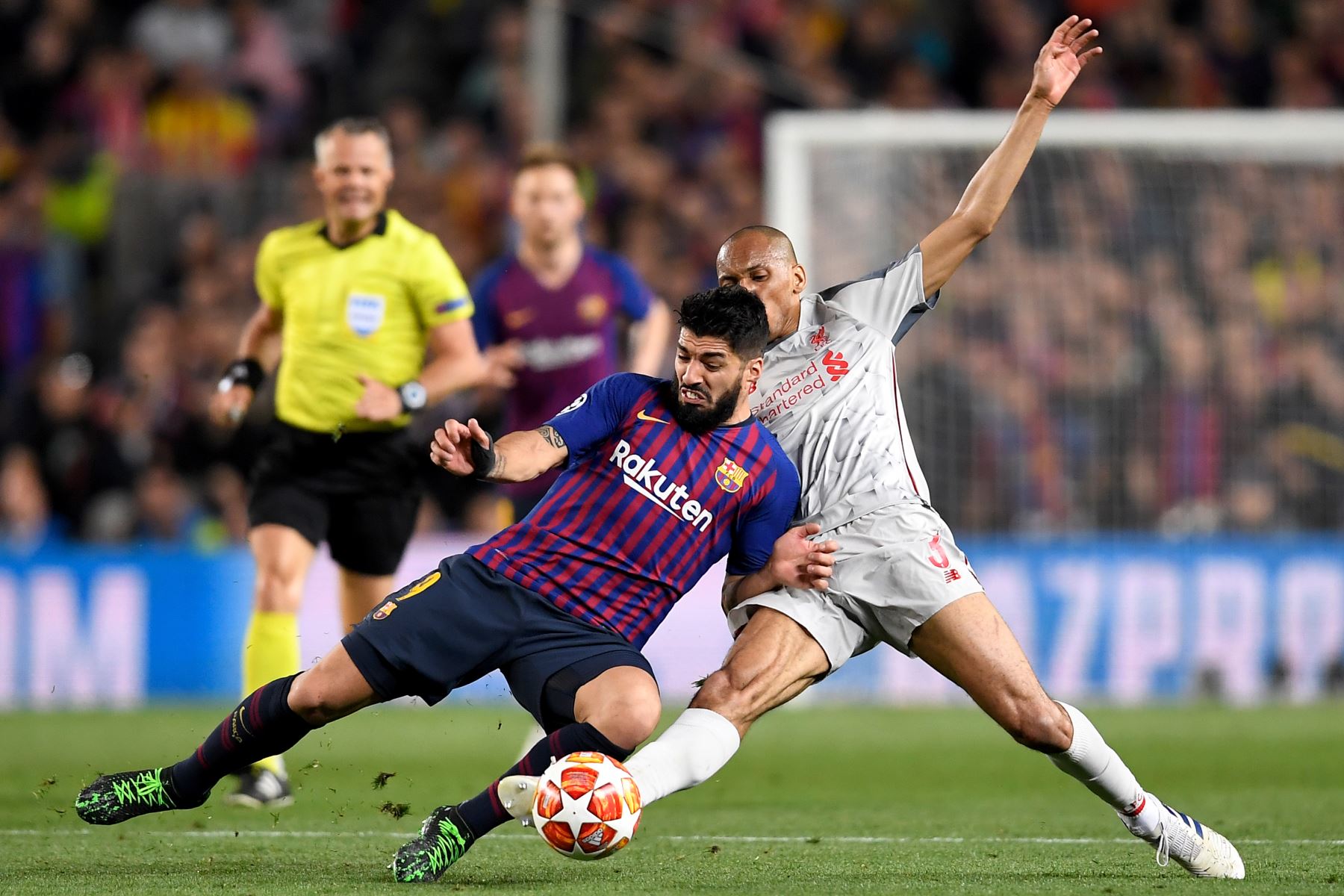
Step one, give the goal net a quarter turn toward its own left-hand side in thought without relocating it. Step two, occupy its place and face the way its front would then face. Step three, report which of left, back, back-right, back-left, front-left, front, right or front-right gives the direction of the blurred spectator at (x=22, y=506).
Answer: back

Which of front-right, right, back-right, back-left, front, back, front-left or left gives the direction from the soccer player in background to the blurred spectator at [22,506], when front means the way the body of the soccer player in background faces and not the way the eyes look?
back-right

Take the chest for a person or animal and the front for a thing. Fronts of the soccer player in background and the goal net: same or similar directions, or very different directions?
same or similar directions

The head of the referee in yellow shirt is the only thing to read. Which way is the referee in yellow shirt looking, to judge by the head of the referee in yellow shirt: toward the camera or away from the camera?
toward the camera

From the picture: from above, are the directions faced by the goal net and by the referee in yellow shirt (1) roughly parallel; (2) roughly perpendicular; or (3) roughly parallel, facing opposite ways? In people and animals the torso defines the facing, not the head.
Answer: roughly parallel

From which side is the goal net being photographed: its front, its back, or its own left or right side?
front

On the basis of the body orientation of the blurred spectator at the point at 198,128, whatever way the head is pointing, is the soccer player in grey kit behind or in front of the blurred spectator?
in front

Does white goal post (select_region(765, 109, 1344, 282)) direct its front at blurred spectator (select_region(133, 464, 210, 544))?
no

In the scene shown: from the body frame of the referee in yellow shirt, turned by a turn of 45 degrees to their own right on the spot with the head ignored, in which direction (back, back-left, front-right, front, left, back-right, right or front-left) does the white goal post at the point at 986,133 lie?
back

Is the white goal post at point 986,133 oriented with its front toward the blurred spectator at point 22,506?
no

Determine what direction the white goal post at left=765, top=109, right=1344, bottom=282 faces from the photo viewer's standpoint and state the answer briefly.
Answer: facing the viewer

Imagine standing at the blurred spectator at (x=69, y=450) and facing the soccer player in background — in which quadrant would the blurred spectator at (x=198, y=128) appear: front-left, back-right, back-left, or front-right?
back-left

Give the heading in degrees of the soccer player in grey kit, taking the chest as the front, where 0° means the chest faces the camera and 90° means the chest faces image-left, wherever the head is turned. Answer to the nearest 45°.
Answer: approximately 45°

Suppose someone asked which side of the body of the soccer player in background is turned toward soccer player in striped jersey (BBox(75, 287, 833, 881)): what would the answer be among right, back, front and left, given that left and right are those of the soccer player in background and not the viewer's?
front

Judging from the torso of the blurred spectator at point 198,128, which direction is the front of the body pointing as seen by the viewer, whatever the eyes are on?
toward the camera

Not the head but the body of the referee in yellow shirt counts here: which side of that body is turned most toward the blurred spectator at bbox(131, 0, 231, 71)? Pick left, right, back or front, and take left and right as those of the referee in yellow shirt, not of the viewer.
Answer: back

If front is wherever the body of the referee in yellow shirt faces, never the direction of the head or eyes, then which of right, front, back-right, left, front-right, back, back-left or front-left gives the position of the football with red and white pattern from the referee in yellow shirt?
front

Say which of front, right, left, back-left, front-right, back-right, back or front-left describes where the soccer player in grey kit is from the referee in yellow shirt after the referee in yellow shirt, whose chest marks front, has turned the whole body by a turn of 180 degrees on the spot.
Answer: back-right

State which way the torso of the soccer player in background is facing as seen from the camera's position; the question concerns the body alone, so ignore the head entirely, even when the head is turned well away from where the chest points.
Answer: toward the camera

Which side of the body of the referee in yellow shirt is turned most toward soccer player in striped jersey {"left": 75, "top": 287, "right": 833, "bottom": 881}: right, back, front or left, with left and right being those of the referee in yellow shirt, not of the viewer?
front
